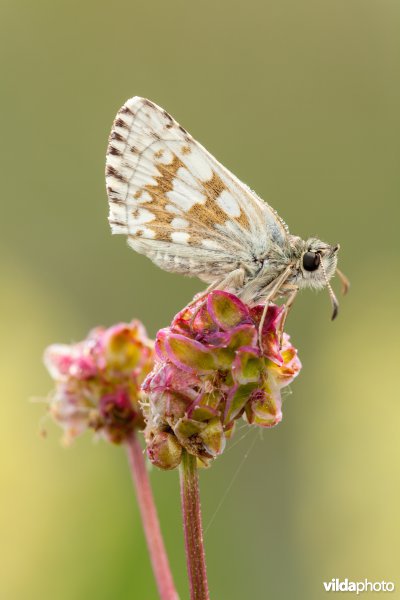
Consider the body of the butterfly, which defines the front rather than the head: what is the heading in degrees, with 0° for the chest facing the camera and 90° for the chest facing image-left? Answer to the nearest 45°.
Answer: approximately 270°
